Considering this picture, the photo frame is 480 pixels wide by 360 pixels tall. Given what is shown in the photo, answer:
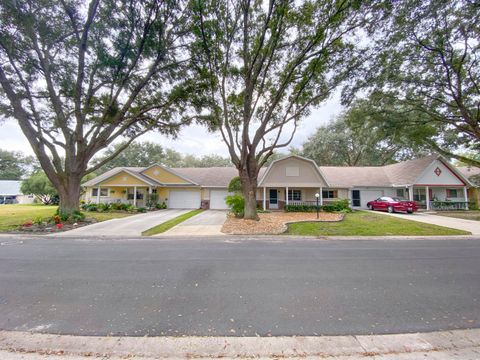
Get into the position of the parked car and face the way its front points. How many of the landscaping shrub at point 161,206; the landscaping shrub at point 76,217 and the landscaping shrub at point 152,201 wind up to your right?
0

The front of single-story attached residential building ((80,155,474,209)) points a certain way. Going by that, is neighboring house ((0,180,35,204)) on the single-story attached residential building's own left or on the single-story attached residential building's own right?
on the single-story attached residential building's own right

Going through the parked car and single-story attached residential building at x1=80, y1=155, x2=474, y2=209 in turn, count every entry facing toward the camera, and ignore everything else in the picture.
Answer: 1

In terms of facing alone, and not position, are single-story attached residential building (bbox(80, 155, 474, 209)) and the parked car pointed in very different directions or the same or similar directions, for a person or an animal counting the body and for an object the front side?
very different directions

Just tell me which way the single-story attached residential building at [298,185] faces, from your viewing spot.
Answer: facing the viewer

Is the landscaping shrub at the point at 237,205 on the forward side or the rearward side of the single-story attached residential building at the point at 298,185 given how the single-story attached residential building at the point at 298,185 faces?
on the forward side

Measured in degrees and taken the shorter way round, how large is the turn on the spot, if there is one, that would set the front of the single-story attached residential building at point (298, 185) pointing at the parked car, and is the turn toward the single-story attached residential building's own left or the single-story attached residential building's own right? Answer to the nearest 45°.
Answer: approximately 90° to the single-story attached residential building's own left

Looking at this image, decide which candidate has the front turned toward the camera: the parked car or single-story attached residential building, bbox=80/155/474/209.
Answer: the single-story attached residential building

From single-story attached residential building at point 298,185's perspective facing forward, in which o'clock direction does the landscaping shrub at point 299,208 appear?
The landscaping shrub is roughly at 12 o'clock from the single-story attached residential building.

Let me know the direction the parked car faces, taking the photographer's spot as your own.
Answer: facing away from the viewer and to the left of the viewer
